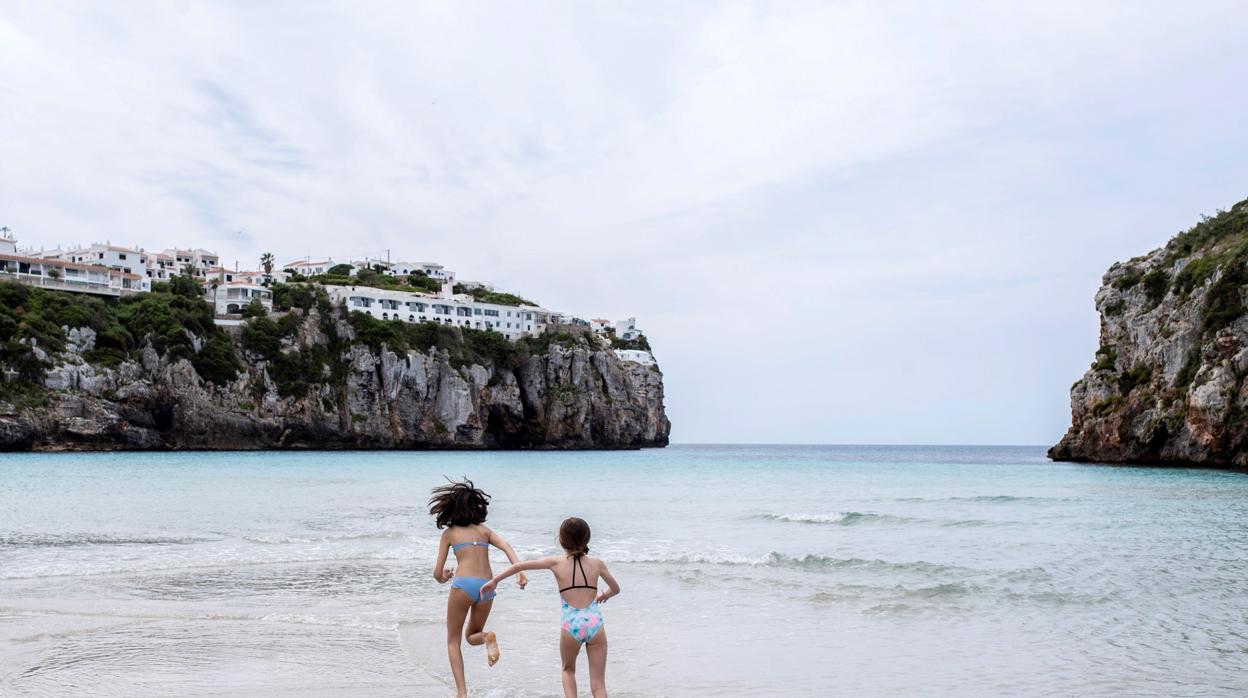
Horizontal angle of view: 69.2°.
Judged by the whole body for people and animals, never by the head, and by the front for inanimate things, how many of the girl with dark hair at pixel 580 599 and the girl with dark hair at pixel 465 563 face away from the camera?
2

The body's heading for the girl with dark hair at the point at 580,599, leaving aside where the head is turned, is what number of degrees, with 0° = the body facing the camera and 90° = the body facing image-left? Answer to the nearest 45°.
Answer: approximately 180°

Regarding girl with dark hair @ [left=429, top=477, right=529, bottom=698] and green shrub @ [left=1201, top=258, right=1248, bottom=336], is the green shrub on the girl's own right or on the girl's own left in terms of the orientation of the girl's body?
on the girl's own right

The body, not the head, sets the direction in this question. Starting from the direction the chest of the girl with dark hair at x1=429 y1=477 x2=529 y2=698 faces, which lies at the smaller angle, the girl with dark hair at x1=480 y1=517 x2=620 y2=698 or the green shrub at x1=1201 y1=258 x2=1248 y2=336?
the green shrub

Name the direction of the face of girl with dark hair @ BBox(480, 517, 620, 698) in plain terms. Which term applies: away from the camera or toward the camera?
away from the camera

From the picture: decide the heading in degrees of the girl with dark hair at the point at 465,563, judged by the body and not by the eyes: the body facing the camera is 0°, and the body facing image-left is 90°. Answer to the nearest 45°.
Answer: approximately 180°

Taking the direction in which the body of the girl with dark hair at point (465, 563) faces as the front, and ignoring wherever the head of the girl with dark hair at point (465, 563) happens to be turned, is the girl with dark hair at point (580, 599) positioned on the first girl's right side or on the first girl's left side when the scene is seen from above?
on the first girl's right side

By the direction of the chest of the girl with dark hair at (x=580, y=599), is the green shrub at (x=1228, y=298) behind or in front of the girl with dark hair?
in front

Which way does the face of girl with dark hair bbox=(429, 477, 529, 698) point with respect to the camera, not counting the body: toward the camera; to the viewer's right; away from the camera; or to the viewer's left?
away from the camera
